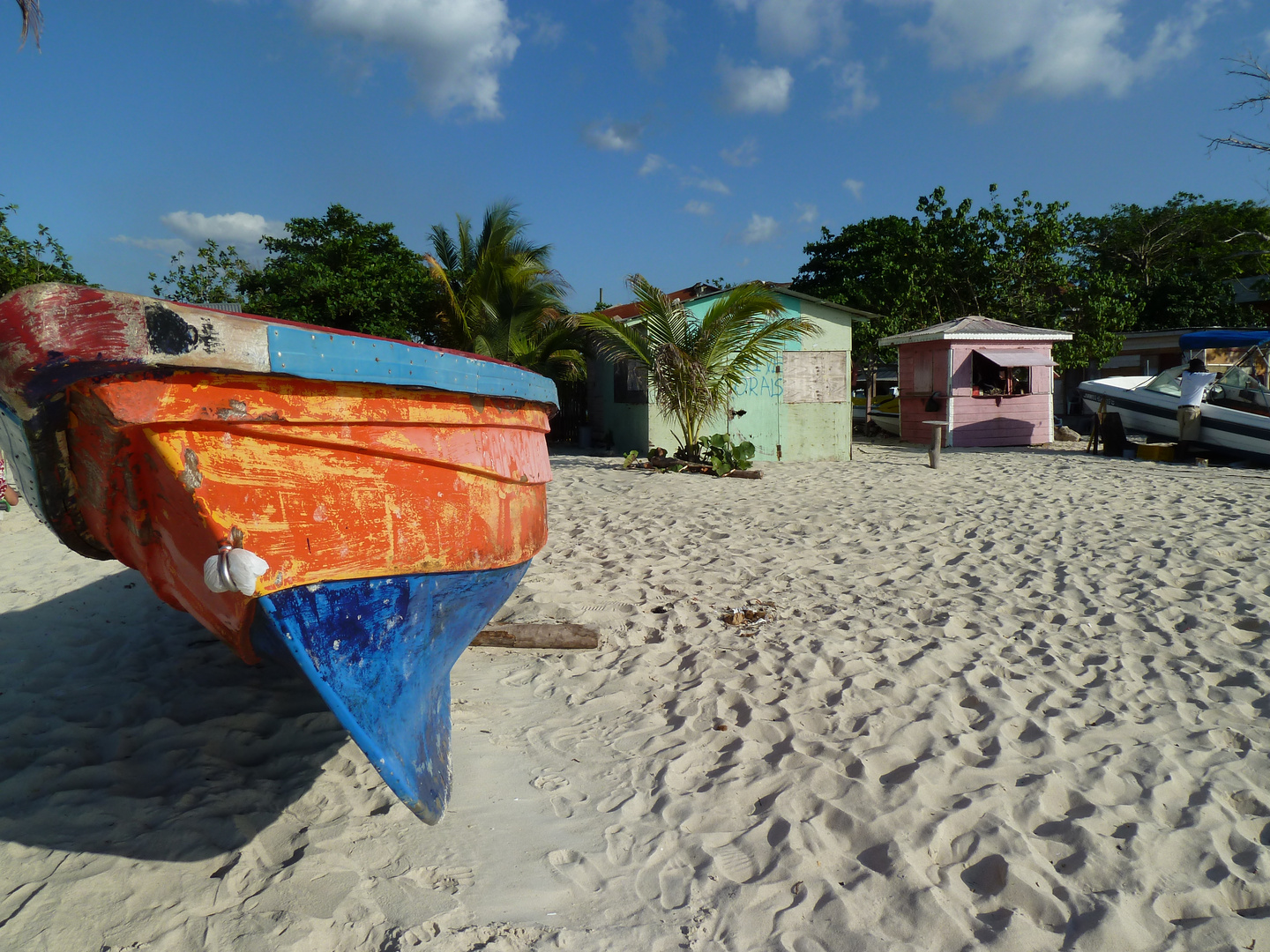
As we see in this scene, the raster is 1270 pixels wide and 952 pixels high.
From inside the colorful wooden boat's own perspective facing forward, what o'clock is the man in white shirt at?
The man in white shirt is roughly at 7 o'clock from the colorful wooden boat.

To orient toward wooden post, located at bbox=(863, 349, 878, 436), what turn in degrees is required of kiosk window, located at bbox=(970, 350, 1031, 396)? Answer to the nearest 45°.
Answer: approximately 135° to its right

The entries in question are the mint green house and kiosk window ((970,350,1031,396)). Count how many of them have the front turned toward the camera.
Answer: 2

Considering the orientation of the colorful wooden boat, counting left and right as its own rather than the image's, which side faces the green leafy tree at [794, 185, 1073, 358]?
back

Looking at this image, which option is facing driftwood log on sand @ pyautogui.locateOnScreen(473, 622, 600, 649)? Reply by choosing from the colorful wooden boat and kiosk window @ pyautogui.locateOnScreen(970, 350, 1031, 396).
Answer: the kiosk window

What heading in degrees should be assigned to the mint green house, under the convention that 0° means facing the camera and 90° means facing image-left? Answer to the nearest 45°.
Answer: approximately 0°

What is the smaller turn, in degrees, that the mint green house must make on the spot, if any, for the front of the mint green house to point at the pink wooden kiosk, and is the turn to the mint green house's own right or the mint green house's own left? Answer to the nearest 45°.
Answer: approximately 135° to the mint green house's own left

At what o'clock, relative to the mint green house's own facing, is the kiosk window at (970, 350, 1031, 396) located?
The kiosk window is roughly at 8 o'clock from the mint green house.

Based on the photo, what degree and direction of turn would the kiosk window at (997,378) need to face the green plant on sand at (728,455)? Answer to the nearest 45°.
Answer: approximately 45° to its right
